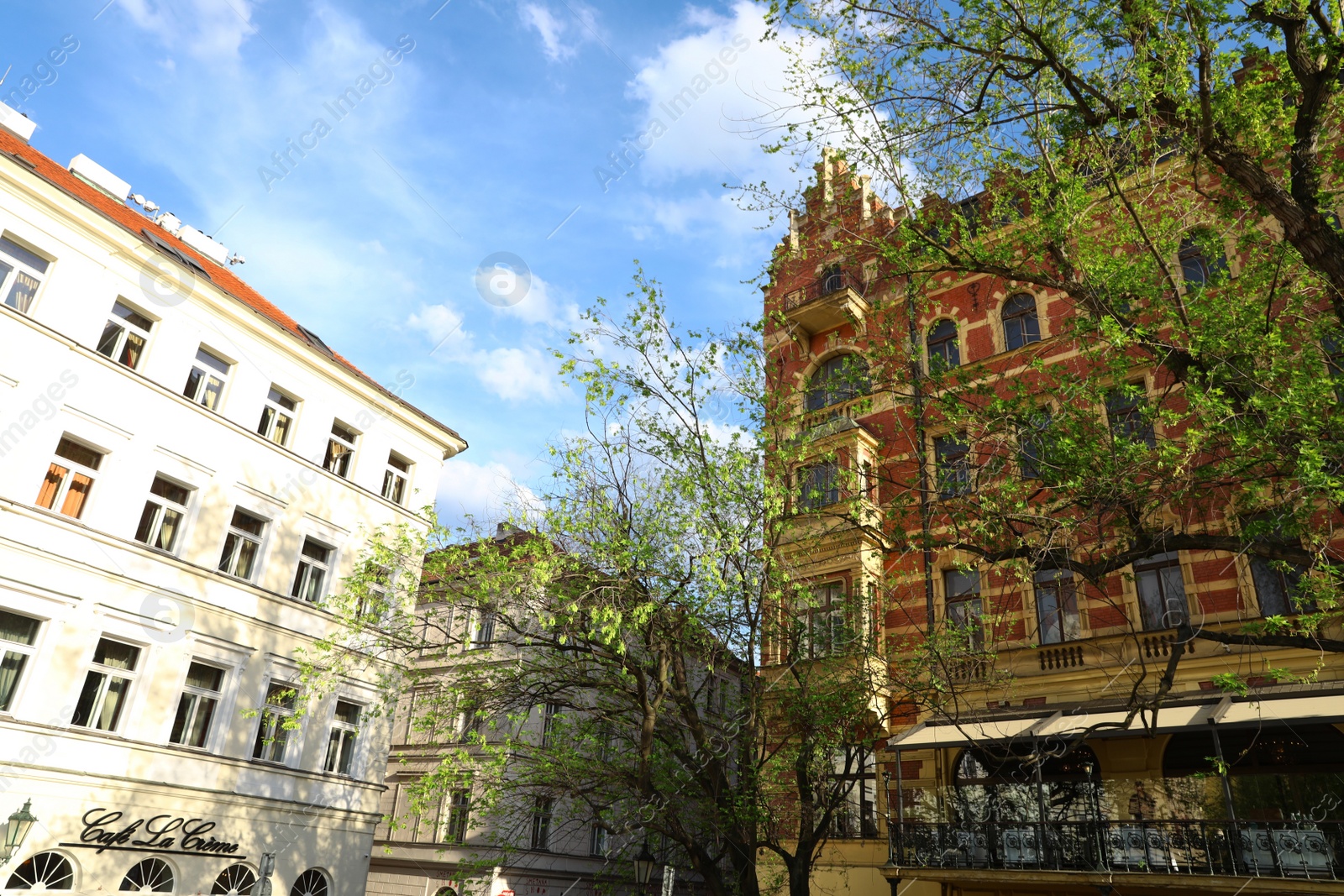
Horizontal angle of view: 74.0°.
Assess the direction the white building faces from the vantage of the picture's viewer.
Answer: facing the viewer and to the right of the viewer

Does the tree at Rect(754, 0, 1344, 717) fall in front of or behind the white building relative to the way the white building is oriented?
in front

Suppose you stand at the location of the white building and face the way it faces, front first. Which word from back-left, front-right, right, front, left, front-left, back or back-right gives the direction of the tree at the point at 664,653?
front

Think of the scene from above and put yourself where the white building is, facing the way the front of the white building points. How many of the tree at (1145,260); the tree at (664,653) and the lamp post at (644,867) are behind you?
0
